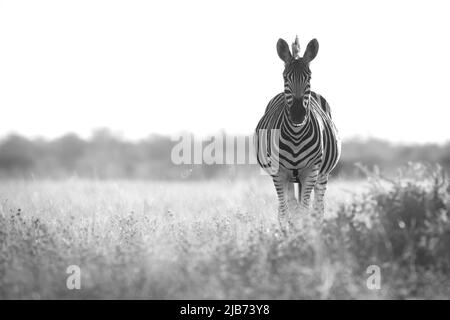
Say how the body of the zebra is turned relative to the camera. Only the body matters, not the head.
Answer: toward the camera

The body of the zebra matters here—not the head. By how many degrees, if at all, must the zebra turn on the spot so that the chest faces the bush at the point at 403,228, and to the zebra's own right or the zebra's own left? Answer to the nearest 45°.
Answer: approximately 45° to the zebra's own left
